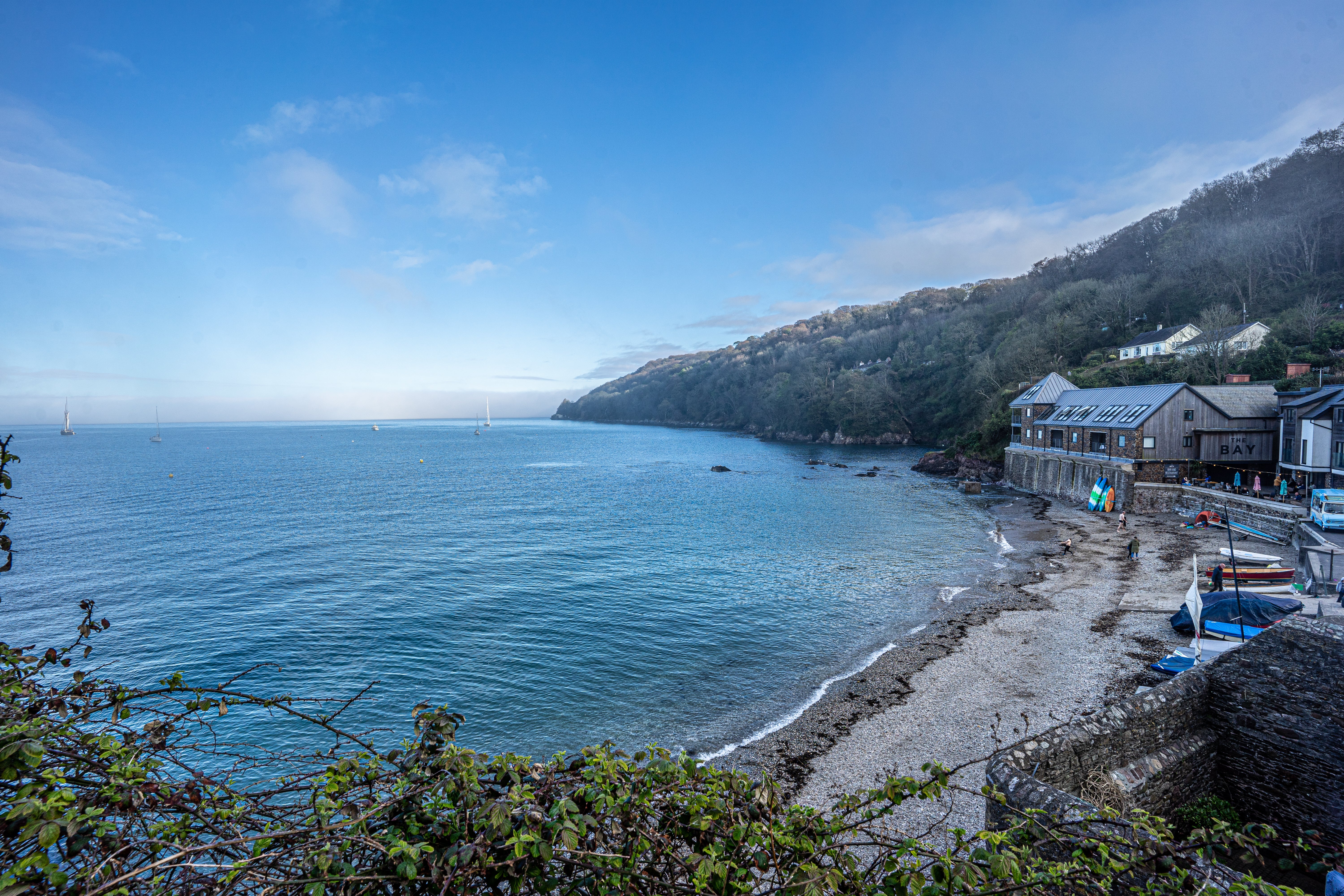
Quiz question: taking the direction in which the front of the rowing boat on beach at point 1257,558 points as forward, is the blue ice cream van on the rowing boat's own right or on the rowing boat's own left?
on the rowing boat's own right

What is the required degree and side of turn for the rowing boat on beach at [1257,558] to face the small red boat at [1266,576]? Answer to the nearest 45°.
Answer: approximately 90° to its left

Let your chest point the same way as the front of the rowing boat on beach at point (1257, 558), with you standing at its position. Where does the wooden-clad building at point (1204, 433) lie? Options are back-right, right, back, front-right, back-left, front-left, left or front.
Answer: right

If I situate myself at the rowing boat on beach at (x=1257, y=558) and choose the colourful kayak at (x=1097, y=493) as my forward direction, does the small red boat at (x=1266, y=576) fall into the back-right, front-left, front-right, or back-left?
back-left

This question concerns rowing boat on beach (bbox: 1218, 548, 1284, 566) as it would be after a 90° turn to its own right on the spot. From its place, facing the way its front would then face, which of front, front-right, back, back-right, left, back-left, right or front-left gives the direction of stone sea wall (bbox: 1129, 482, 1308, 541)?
front

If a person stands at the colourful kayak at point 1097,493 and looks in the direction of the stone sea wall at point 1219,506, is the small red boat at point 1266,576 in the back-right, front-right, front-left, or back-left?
front-right

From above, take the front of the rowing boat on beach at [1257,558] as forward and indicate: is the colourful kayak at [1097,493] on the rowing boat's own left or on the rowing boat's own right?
on the rowing boat's own right

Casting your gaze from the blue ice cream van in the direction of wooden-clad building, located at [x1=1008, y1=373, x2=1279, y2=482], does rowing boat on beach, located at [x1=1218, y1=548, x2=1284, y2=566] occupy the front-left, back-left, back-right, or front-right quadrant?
back-left
